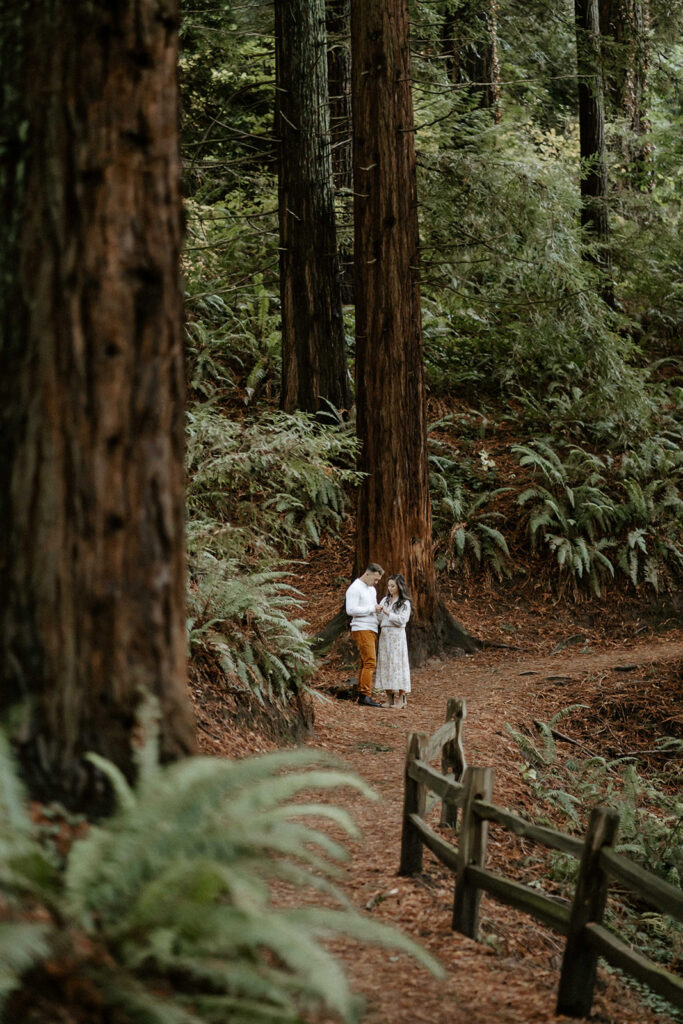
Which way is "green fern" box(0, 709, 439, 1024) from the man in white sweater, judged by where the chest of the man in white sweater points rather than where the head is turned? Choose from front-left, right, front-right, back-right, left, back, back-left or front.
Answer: right

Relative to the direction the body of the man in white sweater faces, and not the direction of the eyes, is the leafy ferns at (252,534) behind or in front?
behind

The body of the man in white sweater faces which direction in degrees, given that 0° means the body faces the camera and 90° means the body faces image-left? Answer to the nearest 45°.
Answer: approximately 270°

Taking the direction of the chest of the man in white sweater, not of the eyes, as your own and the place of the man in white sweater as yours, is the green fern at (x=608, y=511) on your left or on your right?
on your left

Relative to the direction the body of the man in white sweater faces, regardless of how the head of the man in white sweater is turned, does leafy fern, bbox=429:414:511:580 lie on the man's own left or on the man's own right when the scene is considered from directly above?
on the man's own left

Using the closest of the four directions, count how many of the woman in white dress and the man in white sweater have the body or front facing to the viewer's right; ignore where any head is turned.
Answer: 1

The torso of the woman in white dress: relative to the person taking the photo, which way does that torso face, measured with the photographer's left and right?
facing the viewer and to the left of the viewer

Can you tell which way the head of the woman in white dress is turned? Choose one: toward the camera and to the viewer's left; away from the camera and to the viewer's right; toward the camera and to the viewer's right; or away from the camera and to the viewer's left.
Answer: toward the camera and to the viewer's left

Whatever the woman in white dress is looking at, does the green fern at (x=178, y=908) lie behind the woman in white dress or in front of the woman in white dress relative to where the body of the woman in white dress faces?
in front

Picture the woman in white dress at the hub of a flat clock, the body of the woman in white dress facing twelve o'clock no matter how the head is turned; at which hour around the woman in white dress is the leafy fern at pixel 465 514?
The leafy fern is roughly at 5 o'clock from the woman in white dress.

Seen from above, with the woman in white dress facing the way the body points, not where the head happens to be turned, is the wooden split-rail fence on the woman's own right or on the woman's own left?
on the woman's own left

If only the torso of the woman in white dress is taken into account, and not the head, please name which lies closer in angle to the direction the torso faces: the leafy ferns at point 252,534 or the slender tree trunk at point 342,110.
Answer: the leafy ferns
